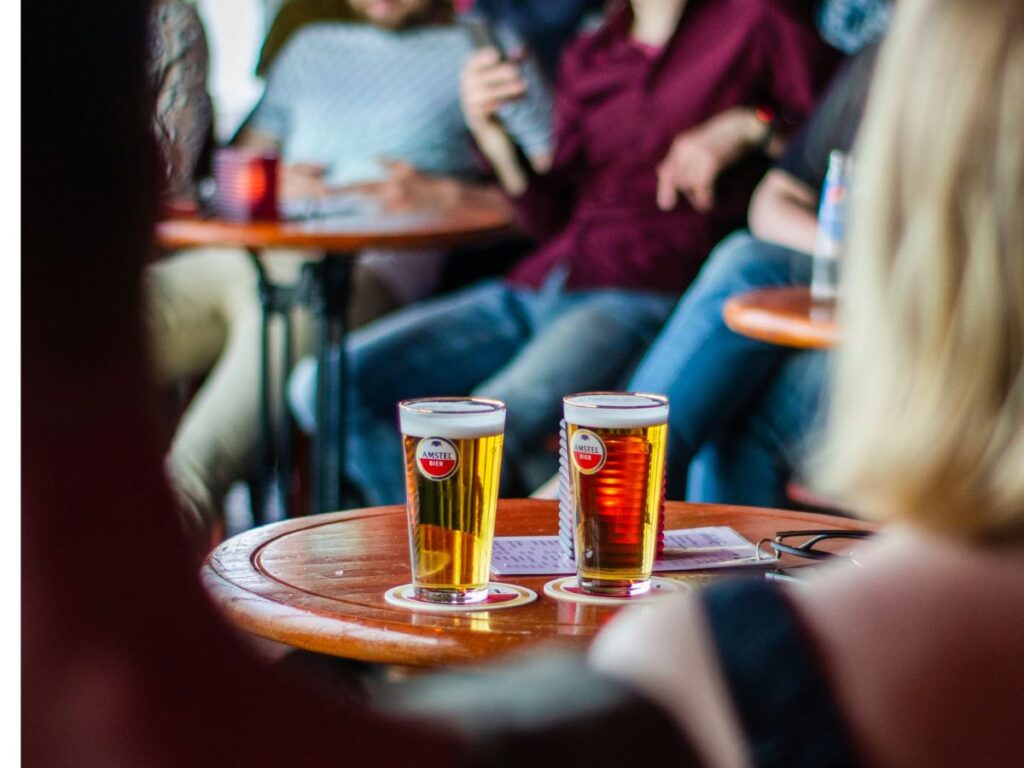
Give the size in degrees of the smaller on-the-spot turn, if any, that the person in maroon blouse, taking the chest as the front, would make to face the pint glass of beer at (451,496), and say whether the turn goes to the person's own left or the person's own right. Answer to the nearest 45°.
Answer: approximately 45° to the person's own left

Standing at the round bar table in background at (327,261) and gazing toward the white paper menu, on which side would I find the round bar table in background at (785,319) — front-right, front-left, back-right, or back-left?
front-left

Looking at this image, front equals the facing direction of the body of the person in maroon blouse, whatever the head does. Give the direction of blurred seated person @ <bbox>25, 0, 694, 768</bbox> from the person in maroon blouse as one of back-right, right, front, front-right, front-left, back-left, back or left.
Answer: front-left

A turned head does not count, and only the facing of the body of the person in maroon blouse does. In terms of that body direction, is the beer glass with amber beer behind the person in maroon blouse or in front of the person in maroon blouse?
in front

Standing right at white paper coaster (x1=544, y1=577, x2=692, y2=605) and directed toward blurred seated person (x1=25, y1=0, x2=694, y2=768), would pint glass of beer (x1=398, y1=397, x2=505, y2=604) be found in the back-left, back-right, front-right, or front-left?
front-right

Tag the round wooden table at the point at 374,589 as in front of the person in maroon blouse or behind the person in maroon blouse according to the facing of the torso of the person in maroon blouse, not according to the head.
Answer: in front

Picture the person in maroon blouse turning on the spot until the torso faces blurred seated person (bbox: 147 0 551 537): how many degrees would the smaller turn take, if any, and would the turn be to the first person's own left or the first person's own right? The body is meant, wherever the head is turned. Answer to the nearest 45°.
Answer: approximately 90° to the first person's own right

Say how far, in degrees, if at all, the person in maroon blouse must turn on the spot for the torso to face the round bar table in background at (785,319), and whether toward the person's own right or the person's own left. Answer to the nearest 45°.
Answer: approximately 45° to the person's own left

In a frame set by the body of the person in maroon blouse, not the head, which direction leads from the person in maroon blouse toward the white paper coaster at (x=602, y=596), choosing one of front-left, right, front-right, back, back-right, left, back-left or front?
front-left

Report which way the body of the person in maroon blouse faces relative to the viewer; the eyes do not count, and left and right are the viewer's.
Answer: facing the viewer and to the left of the viewer
